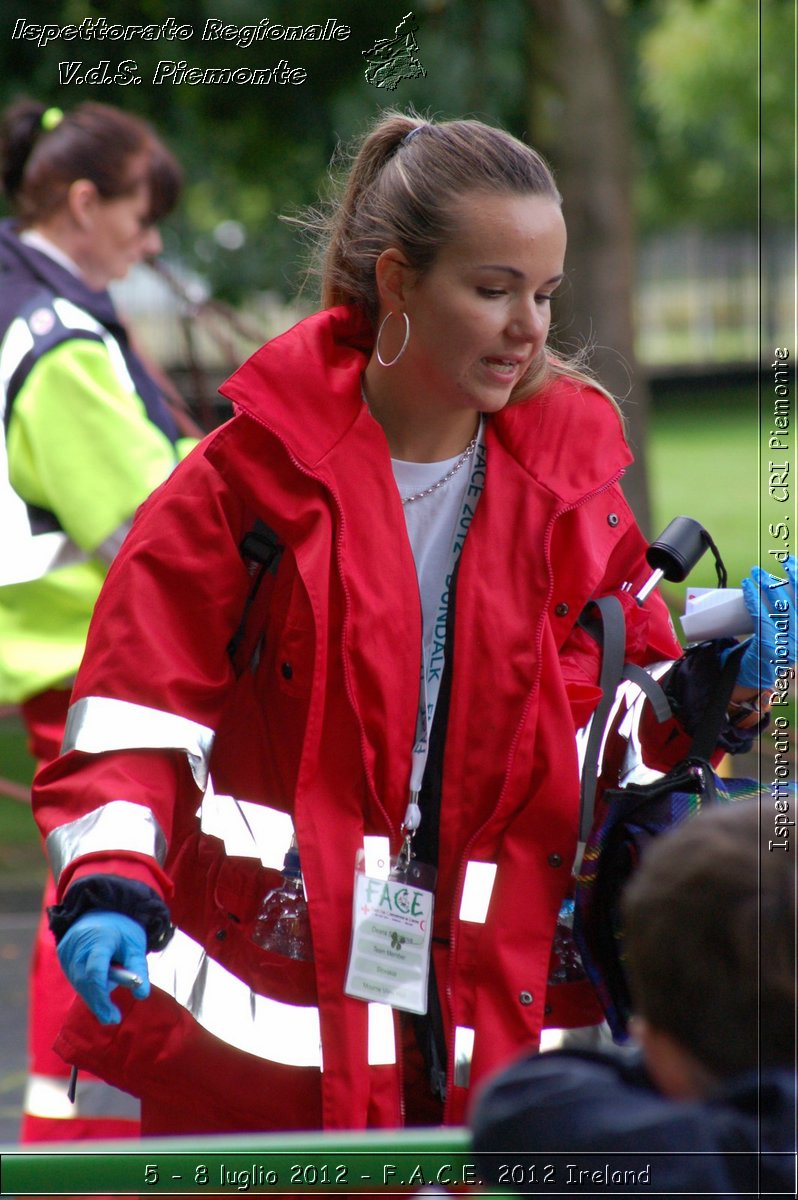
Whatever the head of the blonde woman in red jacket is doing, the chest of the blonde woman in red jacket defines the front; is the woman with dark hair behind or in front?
behind

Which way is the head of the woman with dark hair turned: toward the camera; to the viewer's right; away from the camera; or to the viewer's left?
to the viewer's right

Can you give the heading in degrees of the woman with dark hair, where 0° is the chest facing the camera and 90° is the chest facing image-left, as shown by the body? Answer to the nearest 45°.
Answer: approximately 270°

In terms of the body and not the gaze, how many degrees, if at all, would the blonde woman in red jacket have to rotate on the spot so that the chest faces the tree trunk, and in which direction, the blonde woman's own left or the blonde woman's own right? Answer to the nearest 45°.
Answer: approximately 135° to the blonde woman's own left

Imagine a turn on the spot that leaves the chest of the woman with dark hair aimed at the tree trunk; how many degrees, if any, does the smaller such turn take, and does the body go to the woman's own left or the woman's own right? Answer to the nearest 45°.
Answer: approximately 45° to the woman's own left

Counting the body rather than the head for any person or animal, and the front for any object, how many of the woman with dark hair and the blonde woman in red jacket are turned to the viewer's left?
0

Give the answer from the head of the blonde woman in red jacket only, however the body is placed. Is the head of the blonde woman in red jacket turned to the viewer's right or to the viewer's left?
to the viewer's right
